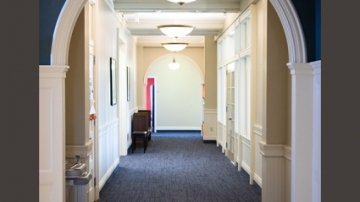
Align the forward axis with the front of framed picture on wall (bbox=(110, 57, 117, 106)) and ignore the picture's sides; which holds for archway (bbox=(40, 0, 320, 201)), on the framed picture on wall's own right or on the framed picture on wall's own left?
on the framed picture on wall's own right

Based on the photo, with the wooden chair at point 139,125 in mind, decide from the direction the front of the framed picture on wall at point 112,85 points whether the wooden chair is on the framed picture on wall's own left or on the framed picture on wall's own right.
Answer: on the framed picture on wall's own left

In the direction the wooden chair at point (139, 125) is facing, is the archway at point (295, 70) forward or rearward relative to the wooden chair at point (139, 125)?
forward

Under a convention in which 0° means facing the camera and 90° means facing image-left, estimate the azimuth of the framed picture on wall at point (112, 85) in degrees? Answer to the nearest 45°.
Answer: approximately 270°

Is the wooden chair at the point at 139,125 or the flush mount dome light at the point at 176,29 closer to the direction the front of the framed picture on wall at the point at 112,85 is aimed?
the flush mount dome light
